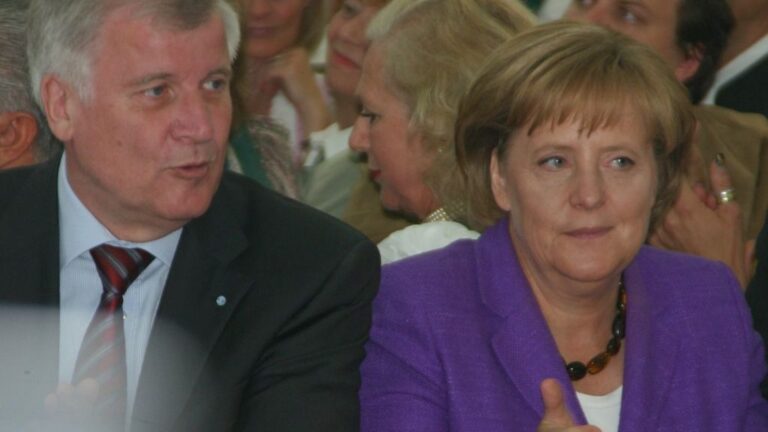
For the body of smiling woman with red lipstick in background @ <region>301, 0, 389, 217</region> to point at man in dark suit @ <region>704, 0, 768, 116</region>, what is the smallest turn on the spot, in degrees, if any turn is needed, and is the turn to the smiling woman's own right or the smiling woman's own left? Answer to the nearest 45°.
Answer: approximately 135° to the smiling woman's own left

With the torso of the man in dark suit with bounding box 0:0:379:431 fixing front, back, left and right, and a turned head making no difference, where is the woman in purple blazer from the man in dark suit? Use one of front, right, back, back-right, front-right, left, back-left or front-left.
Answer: left

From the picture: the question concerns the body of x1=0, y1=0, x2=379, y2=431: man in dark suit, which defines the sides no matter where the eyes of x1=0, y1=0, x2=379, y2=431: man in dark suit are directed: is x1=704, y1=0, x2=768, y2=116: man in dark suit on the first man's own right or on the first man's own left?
on the first man's own left

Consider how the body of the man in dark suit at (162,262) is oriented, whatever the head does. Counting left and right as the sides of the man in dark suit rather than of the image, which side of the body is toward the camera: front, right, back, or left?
front

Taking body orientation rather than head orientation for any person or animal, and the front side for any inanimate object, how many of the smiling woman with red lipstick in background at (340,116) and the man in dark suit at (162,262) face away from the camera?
0

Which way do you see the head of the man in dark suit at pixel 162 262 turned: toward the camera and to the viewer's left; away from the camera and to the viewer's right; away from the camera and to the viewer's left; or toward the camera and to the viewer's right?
toward the camera and to the viewer's right

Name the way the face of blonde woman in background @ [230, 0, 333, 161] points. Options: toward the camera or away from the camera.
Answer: toward the camera

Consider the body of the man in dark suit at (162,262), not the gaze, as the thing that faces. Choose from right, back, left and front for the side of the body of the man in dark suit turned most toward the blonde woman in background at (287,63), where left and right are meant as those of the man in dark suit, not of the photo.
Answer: back

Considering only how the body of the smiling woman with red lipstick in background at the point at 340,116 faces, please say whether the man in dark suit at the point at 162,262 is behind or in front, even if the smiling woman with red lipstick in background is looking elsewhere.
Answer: in front

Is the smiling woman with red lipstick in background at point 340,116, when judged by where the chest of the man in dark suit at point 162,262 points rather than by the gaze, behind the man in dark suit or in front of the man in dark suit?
behind

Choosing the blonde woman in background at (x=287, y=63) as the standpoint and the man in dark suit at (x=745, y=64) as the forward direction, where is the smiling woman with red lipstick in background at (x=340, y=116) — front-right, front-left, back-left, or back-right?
front-right

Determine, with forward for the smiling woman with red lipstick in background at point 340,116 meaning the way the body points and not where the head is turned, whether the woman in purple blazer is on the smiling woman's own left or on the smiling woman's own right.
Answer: on the smiling woman's own left
